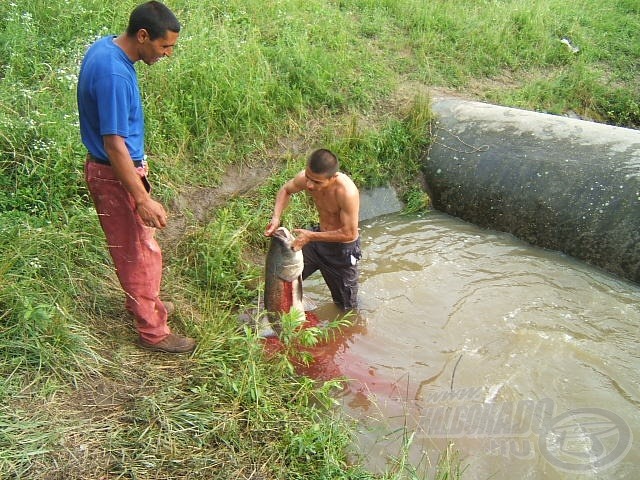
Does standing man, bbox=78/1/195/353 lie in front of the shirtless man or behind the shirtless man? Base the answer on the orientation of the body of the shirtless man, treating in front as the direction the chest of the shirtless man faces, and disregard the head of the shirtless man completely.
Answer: in front

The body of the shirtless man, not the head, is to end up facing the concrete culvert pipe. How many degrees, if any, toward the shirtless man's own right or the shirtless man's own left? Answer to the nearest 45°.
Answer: approximately 180°

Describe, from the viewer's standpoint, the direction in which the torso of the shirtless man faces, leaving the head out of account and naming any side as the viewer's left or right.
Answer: facing the viewer and to the left of the viewer

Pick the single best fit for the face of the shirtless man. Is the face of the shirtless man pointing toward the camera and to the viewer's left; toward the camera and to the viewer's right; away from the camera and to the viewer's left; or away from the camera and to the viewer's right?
toward the camera and to the viewer's left

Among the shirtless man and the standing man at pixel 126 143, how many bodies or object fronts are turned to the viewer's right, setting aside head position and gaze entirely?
1

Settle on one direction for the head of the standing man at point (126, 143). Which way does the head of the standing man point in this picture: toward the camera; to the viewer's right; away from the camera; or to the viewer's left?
to the viewer's right

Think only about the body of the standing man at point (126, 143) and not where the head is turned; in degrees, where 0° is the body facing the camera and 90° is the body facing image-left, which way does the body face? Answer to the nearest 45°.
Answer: approximately 270°

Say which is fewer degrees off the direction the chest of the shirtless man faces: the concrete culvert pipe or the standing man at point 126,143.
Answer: the standing man

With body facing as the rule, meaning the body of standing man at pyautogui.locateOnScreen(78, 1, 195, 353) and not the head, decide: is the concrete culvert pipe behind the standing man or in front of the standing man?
in front
